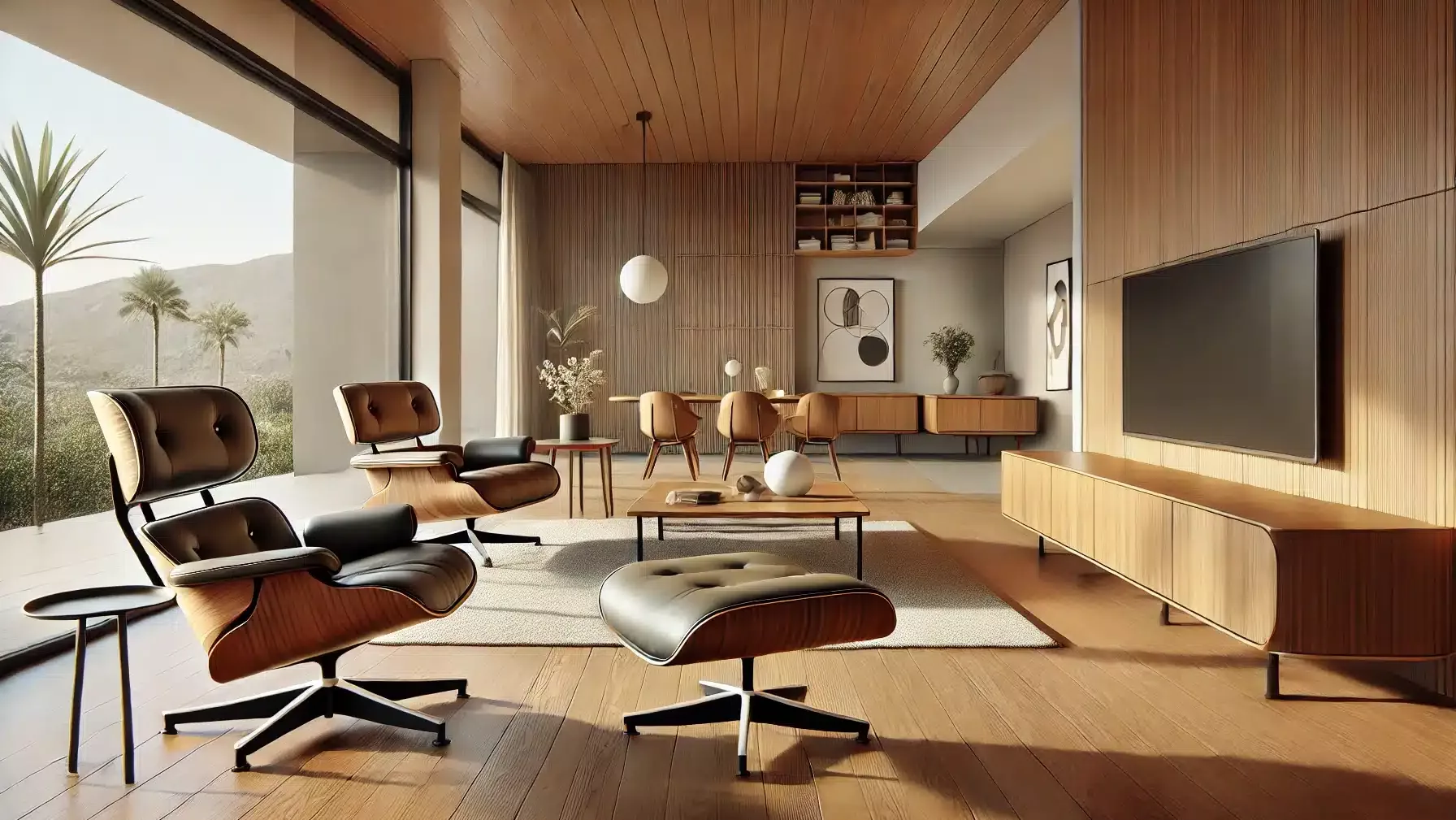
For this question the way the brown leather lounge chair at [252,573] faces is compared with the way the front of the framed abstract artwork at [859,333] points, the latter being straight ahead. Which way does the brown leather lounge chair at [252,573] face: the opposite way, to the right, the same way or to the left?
to the left

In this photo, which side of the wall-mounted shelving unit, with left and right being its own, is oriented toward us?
front

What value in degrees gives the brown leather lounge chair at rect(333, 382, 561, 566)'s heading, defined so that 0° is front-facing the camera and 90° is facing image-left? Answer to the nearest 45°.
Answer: approximately 315°

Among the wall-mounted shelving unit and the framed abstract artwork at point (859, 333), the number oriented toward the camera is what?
2

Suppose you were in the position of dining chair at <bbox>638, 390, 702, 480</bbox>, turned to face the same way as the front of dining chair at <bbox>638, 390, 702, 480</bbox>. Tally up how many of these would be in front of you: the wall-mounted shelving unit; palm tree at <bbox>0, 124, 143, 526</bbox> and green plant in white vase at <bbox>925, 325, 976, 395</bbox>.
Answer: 2

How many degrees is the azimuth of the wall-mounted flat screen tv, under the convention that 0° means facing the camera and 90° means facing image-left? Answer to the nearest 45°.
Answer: approximately 45°

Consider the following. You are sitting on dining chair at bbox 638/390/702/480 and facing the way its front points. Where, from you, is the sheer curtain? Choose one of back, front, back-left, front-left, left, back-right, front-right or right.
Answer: left

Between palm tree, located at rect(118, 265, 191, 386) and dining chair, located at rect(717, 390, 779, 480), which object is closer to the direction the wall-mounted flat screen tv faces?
the palm tree

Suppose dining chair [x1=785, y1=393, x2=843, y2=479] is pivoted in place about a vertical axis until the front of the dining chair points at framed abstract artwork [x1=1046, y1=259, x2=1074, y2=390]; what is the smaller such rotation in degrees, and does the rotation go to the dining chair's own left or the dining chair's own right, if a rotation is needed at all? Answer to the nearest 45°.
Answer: approximately 90° to the dining chair's own right

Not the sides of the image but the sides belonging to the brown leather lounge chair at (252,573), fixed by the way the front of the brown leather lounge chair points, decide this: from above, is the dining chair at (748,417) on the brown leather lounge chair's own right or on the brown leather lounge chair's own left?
on the brown leather lounge chair's own left

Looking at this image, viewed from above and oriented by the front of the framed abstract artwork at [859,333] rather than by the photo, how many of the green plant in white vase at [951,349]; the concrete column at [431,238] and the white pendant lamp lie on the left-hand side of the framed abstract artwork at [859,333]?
1

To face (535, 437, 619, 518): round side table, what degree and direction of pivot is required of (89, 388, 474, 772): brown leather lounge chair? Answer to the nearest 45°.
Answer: approximately 90° to its left

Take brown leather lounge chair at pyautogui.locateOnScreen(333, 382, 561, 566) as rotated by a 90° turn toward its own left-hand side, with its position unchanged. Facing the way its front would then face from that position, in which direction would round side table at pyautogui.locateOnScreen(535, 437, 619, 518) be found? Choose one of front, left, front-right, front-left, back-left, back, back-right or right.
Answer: front

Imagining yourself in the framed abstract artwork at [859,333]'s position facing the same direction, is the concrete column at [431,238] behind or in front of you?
in front

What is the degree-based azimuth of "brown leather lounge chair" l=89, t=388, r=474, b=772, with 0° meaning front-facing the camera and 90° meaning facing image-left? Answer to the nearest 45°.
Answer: approximately 315°

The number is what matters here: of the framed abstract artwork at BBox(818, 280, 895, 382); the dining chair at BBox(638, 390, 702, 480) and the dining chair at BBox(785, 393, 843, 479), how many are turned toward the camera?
1
